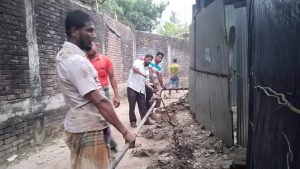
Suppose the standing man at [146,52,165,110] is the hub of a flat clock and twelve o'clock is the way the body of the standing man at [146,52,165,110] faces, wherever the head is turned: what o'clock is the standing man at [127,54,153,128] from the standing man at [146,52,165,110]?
the standing man at [127,54,153,128] is roughly at 2 o'clock from the standing man at [146,52,165,110].

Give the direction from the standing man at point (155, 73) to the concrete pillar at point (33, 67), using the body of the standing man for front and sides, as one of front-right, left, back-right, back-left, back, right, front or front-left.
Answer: right

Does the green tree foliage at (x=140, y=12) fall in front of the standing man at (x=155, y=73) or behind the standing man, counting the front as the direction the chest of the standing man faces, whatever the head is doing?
behind

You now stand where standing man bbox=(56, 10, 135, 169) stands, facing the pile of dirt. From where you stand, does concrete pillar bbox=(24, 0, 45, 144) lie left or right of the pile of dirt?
left

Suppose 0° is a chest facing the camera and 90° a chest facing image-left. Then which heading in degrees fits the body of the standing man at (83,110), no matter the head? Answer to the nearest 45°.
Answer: approximately 270°

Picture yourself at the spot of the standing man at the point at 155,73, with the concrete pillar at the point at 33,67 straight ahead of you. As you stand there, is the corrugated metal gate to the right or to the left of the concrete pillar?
left

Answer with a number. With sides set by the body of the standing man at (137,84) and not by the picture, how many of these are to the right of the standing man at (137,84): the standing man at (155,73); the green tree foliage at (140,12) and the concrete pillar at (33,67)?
1

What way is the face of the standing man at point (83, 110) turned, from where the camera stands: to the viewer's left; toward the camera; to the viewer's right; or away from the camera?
to the viewer's right

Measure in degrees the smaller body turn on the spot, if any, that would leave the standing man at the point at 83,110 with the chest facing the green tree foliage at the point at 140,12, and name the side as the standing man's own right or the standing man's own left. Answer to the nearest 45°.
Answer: approximately 90° to the standing man's own left

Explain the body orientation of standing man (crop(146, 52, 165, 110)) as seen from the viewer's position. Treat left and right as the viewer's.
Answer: facing the viewer and to the right of the viewer
